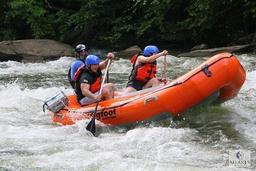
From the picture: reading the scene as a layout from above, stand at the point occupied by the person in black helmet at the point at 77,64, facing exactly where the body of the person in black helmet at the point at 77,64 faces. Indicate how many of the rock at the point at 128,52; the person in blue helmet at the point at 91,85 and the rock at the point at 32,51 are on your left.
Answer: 2

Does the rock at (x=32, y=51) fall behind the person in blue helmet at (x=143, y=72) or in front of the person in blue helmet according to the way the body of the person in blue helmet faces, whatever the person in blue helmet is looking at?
behind

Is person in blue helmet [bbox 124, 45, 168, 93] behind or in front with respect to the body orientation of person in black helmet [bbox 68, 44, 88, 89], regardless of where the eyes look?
in front

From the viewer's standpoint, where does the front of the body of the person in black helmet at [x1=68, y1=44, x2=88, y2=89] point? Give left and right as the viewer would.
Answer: facing to the right of the viewer

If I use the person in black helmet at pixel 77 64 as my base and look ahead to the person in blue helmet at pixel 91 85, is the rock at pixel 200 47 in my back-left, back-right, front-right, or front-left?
back-left

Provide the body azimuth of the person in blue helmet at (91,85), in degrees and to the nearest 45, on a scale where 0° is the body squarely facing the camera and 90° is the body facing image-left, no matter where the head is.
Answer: approximately 315°

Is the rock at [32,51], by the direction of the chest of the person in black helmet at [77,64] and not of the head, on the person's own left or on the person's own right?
on the person's own left

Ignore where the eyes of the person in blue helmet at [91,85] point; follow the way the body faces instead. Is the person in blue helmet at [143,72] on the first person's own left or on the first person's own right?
on the first person's own left

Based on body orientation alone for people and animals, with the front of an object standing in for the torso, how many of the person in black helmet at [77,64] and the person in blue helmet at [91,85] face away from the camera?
0

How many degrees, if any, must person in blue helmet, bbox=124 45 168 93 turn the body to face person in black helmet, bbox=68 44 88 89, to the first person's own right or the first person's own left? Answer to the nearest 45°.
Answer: approximately 135° to the first person's own right

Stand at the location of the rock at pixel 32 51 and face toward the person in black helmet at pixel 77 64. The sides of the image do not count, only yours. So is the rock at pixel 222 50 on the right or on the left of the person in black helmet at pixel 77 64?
left
